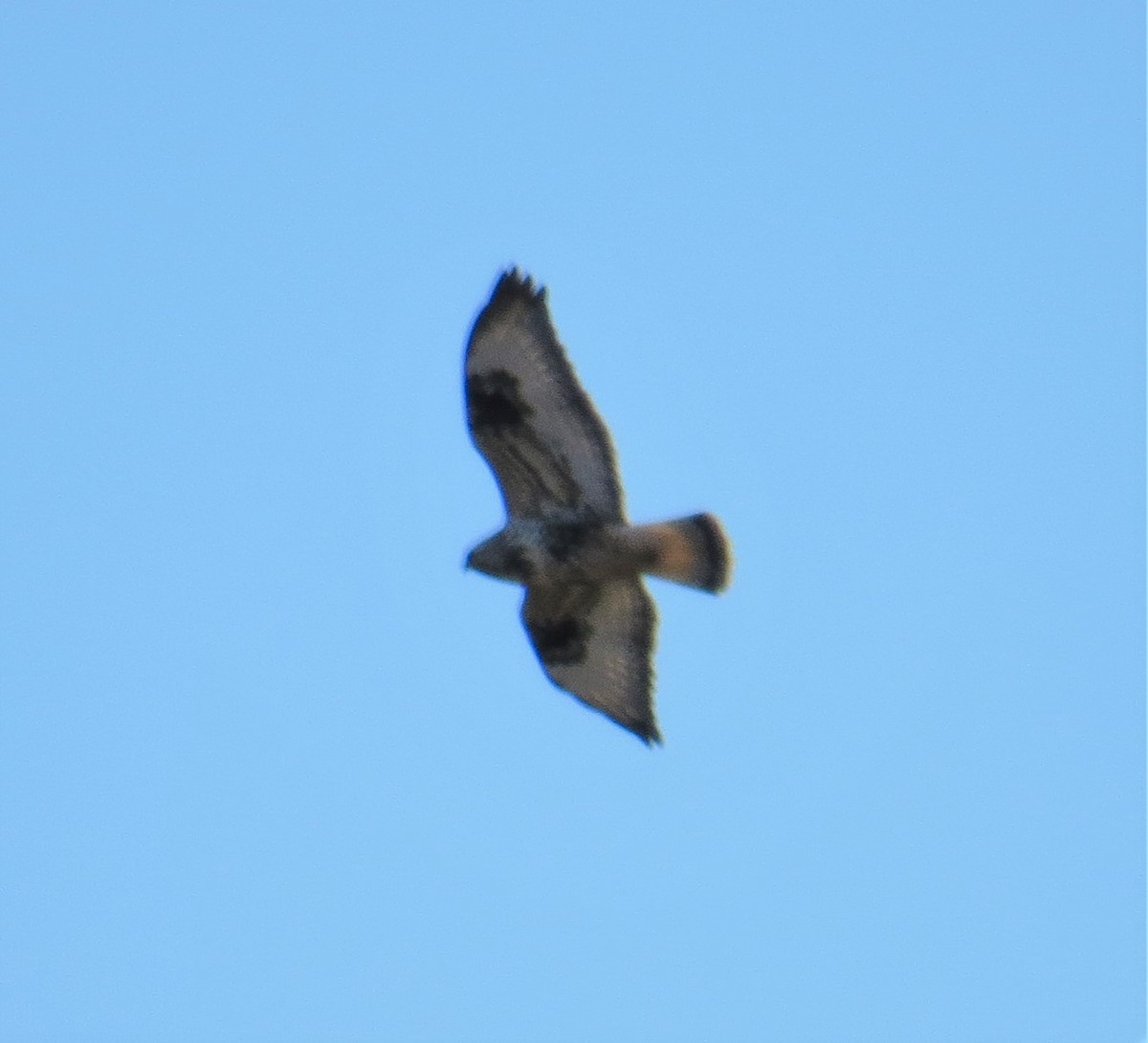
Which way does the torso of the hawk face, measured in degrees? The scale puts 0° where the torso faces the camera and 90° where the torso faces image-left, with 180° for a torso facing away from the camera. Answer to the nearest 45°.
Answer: approximately 90°
